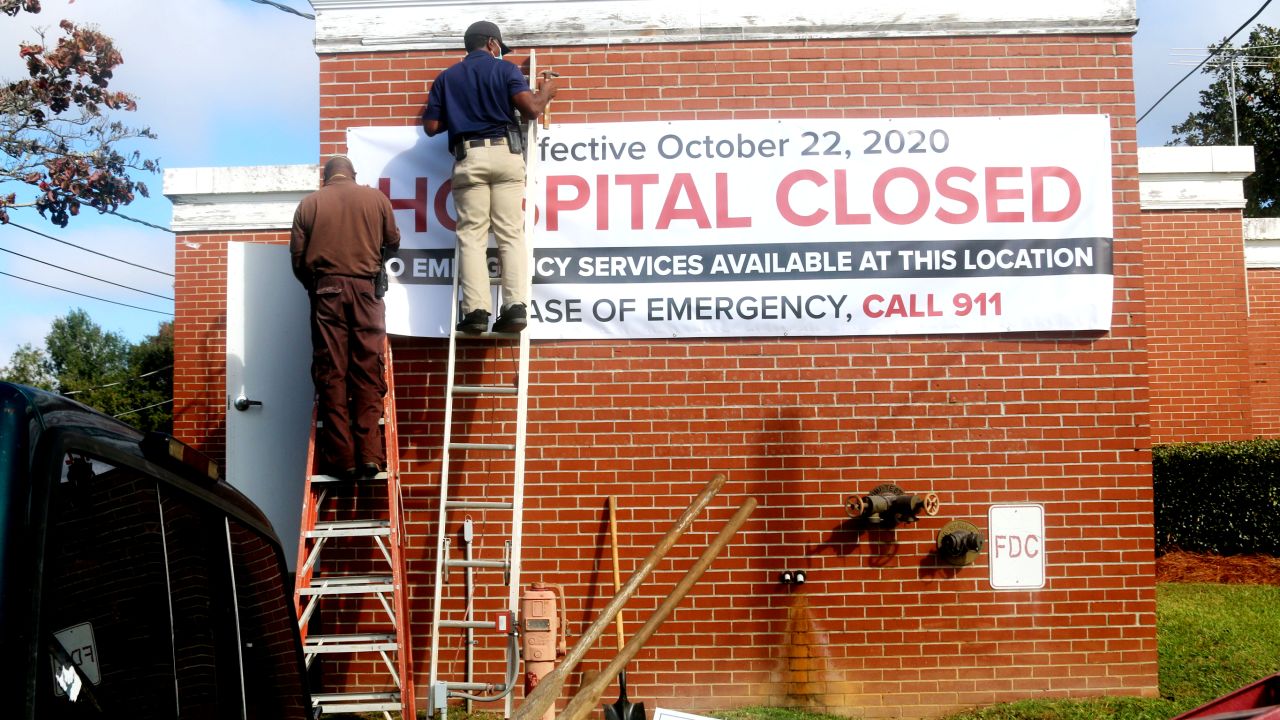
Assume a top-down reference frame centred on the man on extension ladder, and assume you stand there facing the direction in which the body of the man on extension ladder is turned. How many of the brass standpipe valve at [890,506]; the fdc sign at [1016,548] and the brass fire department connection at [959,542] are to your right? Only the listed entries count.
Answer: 3

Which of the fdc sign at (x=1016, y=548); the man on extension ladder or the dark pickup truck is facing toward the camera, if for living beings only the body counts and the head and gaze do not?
the fdc sign

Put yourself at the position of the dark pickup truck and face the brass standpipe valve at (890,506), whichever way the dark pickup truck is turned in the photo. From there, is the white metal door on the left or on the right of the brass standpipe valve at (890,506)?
left

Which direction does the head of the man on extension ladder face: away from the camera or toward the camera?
away from the camera

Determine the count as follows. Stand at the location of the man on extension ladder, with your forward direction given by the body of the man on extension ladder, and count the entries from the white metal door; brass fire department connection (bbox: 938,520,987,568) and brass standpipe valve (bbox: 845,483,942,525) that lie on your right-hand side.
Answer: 2

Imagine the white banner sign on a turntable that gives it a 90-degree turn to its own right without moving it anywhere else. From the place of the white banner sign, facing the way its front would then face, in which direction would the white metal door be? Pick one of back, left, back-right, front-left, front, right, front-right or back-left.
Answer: front

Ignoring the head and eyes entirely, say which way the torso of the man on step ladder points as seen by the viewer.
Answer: away from the camera

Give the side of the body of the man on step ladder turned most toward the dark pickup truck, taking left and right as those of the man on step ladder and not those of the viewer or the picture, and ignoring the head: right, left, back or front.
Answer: back

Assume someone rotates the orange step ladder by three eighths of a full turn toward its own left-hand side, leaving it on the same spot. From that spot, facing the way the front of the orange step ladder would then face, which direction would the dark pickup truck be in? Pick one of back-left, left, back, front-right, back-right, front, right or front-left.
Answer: back-right
